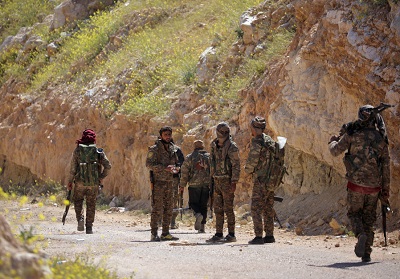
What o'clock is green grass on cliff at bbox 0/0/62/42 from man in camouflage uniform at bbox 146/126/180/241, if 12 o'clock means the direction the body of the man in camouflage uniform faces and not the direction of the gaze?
The green grass on cliff is roughly at 7 o'clock from the man in camouflage uniform.

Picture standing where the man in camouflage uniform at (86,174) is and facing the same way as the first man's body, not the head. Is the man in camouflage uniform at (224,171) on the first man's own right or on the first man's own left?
on the first man's own right

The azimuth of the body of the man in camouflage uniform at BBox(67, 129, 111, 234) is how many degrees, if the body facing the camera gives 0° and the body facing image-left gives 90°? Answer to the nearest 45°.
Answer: approximately 180°

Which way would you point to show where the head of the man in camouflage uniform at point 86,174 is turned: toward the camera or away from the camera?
away from the camera

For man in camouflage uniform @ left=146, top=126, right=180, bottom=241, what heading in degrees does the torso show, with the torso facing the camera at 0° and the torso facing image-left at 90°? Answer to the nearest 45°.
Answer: approximately 315°

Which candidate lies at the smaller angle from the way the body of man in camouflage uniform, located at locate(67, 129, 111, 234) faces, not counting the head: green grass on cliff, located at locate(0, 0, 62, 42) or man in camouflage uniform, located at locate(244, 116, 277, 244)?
the green grass on cliff

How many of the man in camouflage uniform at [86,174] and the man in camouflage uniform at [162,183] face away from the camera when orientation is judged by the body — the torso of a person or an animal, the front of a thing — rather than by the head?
1
